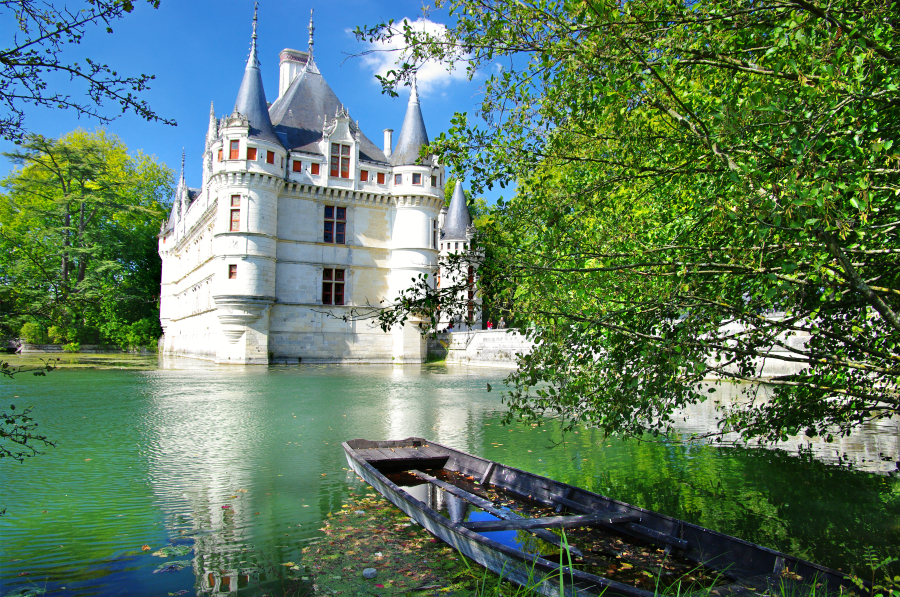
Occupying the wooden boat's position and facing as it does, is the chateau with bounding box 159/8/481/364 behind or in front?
in front

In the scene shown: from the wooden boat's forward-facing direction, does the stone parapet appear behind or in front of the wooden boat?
in front

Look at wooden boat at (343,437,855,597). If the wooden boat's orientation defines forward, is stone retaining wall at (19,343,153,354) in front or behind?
in front

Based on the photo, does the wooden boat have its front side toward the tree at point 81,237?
yes

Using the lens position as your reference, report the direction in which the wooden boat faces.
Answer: facing away from the viewer and to the left of the viewer
